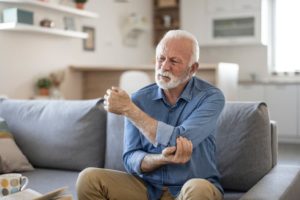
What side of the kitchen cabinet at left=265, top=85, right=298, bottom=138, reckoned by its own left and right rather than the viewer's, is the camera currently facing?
front

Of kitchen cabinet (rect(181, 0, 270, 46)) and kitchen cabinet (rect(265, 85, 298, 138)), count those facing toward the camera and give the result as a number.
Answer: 2

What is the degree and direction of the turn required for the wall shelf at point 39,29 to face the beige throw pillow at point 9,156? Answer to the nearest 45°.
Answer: approximately 45° to its right

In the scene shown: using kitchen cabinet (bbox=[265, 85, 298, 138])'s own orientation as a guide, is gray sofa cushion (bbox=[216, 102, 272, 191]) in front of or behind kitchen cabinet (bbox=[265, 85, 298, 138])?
in front

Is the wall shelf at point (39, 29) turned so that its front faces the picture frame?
no

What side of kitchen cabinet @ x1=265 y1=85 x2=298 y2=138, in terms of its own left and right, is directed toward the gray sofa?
front

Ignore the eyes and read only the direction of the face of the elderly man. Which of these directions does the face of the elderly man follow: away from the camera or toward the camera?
toward the camera

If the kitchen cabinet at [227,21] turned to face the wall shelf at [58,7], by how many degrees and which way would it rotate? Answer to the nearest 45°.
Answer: approximately 45° to its right

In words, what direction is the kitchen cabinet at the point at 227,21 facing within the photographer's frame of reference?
facing the viewer

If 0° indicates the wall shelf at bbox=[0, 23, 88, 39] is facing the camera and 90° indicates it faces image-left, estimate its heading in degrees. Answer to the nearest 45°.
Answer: approximately 315°

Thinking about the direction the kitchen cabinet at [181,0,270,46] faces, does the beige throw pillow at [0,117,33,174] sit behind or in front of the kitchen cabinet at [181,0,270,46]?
in front

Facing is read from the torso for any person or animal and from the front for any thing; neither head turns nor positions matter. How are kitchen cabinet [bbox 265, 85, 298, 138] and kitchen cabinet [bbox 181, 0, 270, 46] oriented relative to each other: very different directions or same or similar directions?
same or similar directions

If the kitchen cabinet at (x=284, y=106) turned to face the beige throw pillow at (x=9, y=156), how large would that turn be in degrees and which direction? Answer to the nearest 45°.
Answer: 0° — it already faces it

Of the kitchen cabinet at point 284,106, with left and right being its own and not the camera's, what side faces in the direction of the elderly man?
front

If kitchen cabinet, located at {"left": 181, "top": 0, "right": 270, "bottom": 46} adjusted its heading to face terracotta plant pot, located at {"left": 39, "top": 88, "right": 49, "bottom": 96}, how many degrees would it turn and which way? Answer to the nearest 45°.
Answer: approximately 45° to its right
